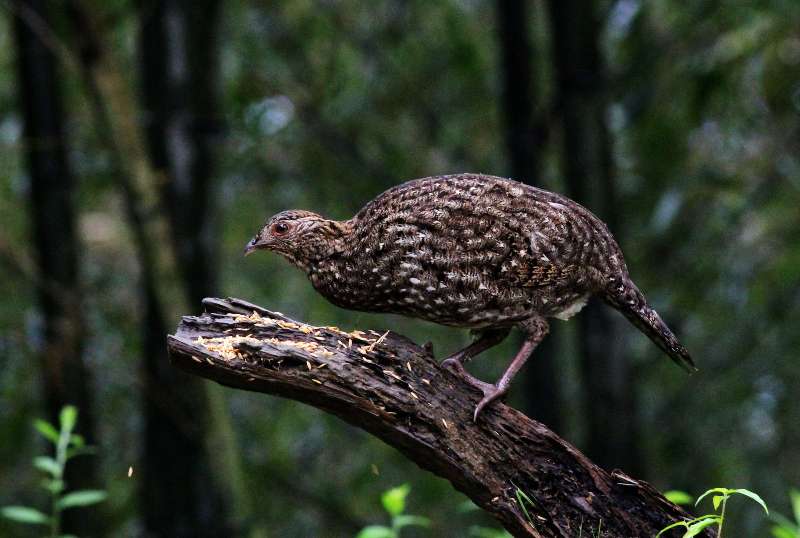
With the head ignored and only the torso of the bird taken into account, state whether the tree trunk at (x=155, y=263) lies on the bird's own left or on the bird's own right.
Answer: on the bird's own right

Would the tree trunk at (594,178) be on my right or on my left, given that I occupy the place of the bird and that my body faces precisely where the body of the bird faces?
on my right

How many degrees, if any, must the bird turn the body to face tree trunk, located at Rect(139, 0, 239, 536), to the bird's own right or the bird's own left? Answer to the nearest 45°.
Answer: approximately 45° to the bird's own right

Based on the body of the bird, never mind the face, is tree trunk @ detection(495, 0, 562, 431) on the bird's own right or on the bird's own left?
on the bird's own right

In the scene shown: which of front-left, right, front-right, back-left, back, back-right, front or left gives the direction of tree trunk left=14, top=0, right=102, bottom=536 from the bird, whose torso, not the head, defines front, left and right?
front-right

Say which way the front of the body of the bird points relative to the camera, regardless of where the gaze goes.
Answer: to the viewer's left
